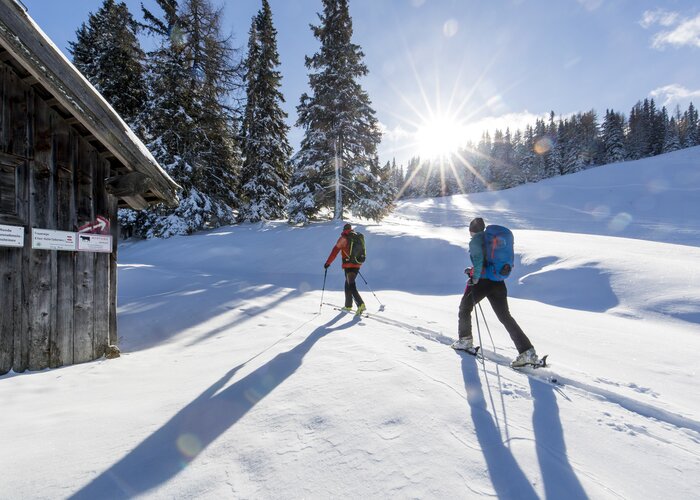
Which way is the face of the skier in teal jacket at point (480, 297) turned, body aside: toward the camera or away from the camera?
away from the camera

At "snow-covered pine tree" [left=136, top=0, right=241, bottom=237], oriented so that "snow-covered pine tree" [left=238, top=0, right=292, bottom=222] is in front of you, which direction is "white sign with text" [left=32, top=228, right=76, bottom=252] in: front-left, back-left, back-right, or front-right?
back-right

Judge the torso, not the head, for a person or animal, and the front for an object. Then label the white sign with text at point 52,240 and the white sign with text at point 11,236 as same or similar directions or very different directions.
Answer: same or similar directions

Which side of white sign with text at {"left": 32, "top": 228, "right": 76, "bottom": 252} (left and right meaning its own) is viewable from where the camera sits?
front
